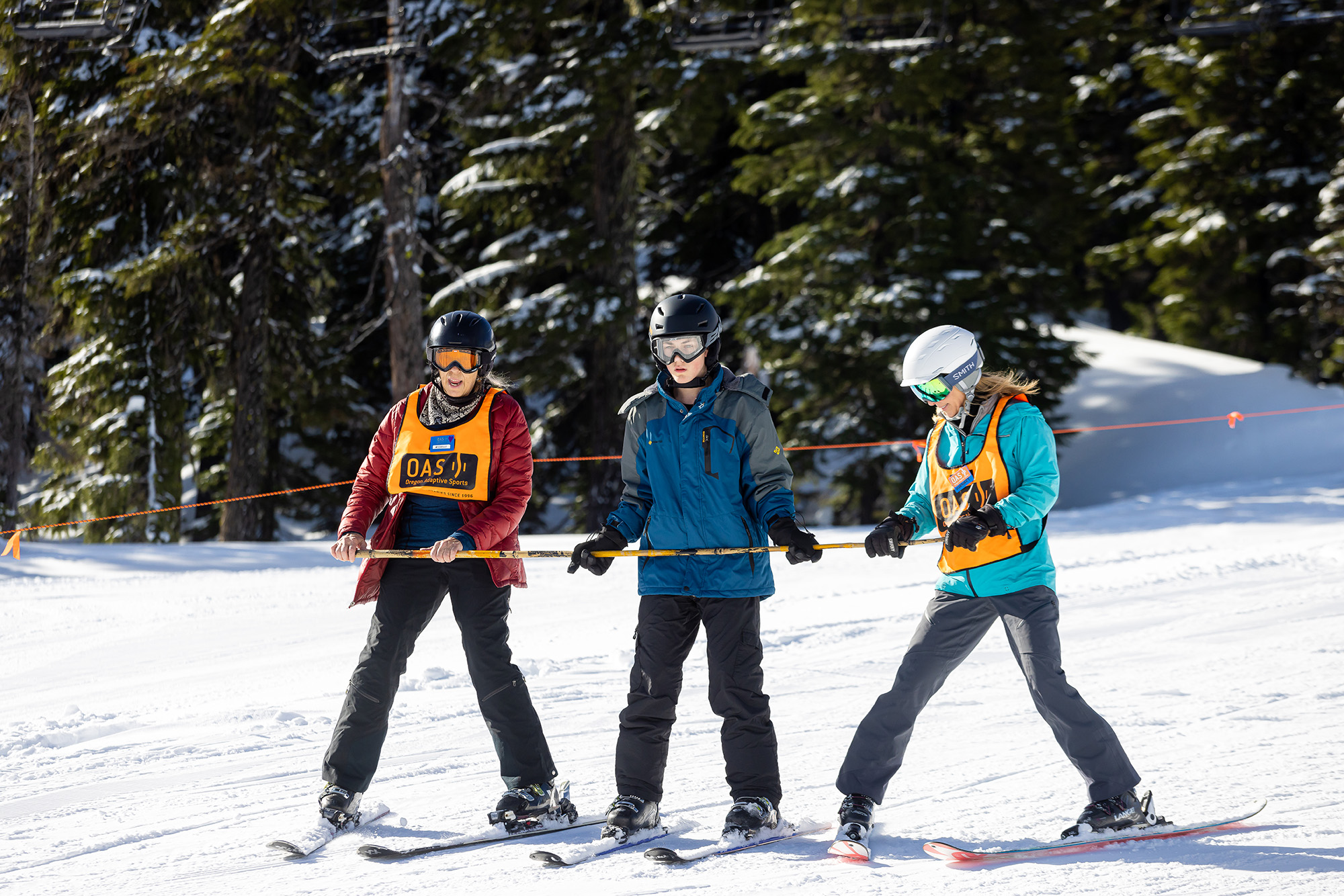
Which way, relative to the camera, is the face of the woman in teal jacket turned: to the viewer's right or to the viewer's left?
to the viewer's left

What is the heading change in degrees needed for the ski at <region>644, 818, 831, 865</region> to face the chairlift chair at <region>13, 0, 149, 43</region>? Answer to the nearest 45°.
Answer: approximately 90° to its right

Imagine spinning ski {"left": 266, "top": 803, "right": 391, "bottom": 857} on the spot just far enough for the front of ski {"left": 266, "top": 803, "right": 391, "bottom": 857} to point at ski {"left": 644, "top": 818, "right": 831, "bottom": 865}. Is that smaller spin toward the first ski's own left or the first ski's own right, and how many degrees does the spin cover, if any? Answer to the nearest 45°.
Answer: approximately 135° to the first ski's own left

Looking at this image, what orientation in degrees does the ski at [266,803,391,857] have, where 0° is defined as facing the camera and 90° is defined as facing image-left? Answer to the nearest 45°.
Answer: approximately 45°

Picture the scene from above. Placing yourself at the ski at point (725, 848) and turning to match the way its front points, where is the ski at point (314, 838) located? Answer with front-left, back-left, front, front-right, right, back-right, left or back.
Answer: front-right

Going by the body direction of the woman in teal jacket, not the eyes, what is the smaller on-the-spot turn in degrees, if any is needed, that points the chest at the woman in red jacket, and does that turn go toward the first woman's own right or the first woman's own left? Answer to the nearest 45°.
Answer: approximately 45° to the first woman's own right

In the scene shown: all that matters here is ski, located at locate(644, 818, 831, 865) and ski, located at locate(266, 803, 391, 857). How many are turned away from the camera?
0

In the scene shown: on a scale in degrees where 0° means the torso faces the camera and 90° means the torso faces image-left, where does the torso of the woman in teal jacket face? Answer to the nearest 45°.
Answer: approximately 45°
